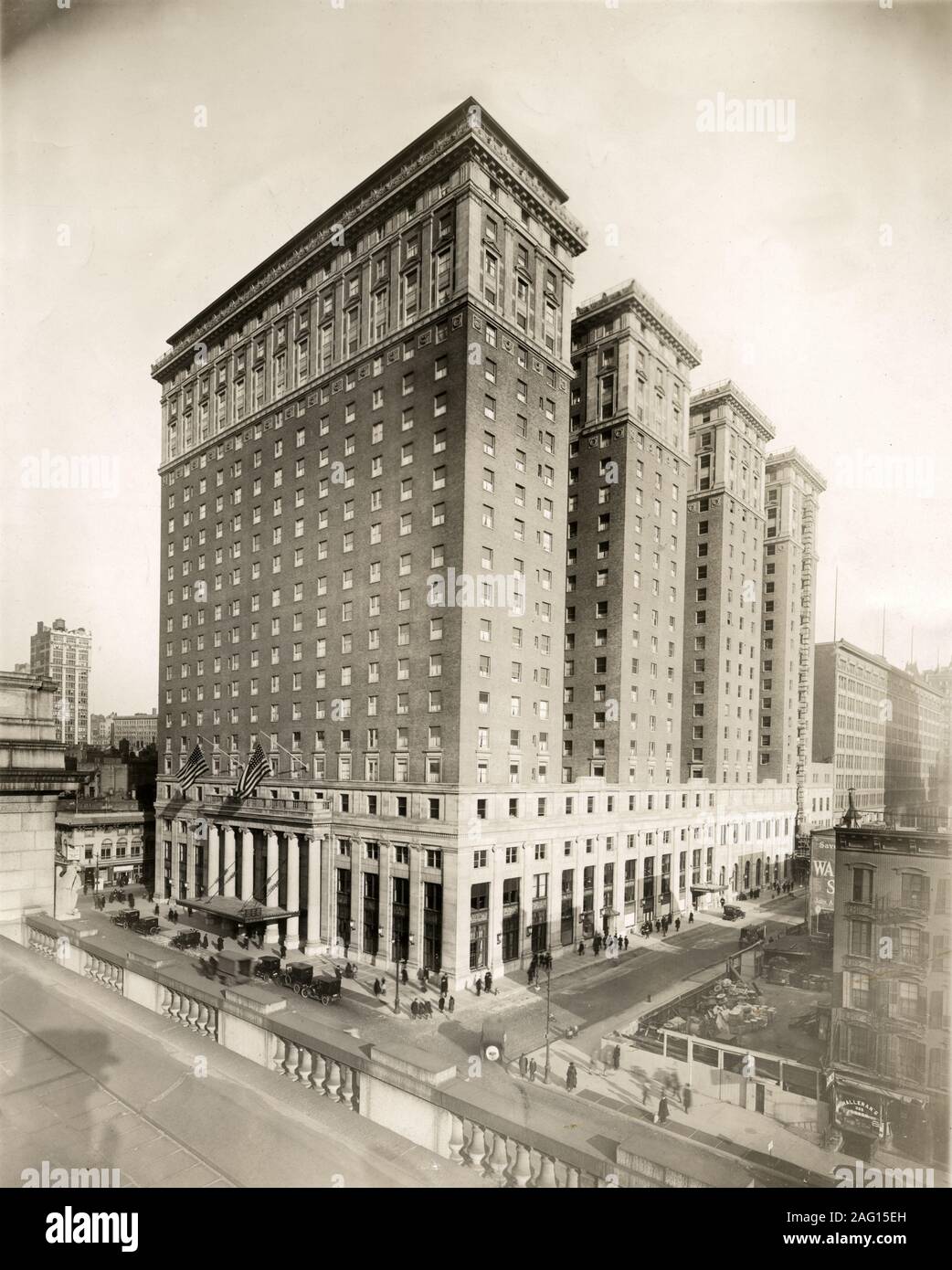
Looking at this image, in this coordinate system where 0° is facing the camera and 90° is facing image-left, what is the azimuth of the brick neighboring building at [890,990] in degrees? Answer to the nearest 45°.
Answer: approximately 0°

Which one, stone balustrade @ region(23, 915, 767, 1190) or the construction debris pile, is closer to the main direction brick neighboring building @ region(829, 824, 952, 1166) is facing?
the stone balustrade

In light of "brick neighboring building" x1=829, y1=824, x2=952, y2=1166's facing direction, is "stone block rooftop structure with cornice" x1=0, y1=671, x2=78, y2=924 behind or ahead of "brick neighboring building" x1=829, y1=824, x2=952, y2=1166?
ahead

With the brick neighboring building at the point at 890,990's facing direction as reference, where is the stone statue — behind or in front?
in front

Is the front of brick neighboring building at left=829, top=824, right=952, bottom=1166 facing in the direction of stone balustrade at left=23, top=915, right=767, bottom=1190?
yes

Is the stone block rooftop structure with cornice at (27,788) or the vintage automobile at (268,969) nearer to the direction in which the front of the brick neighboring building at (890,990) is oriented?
the stone block rooftop structure with cornice

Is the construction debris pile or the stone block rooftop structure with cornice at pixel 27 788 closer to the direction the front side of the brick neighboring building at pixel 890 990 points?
the stone block rooftop structure with cornice

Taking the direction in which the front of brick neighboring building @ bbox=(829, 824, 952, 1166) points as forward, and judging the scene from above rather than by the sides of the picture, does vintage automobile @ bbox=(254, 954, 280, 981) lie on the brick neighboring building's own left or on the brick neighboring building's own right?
on the brick neighboring building's own right
